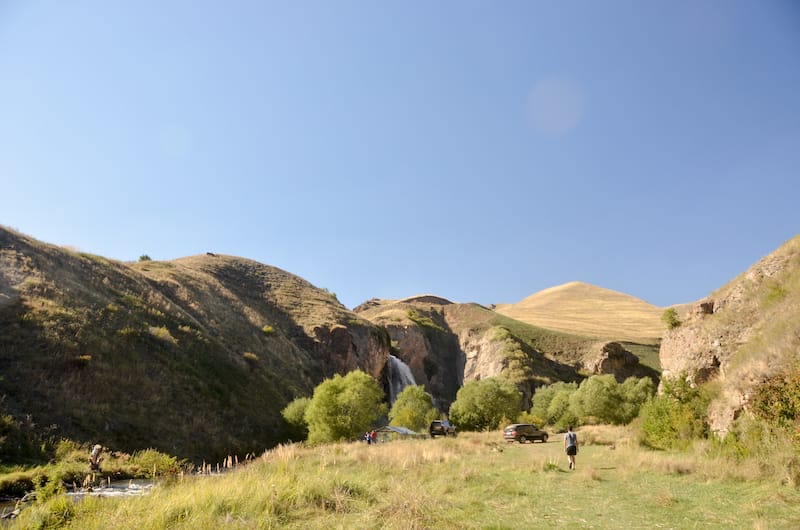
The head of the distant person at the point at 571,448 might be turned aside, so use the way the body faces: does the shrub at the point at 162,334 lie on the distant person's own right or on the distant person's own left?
on the distant person's own left

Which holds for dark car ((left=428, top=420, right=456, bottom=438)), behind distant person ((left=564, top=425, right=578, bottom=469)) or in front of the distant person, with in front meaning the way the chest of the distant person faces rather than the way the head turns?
in front

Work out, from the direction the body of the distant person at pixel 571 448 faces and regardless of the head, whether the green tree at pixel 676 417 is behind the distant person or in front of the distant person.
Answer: in front

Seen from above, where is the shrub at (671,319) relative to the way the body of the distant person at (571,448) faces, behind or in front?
in front

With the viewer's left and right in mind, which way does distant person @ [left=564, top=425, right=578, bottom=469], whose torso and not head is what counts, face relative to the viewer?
facing away from the viewer

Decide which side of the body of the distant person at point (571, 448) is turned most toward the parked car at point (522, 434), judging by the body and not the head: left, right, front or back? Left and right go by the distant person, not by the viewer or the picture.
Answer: front

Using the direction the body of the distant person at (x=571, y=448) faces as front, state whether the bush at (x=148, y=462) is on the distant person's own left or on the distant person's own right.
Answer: on the distant person's own left

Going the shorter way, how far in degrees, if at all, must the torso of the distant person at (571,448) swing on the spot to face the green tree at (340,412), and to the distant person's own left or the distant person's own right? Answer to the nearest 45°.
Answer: approximately 45° to the distant person's own left
